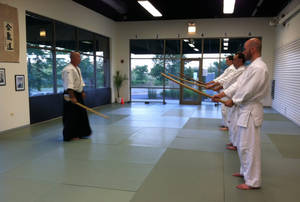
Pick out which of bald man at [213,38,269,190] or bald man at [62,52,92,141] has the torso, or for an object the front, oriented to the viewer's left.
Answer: bald man at [213,38,269,190]

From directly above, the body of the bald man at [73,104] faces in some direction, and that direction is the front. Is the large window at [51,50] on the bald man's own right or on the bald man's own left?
on the bald man's own left

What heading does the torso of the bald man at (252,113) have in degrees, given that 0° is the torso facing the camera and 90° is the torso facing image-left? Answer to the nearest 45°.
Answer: approximately 90°

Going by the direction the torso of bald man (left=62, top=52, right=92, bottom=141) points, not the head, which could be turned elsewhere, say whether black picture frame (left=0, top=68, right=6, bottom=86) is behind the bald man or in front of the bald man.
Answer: behind

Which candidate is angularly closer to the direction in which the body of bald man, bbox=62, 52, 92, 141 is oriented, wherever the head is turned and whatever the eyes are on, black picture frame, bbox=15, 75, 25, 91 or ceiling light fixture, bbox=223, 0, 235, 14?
the ceiling light fixture

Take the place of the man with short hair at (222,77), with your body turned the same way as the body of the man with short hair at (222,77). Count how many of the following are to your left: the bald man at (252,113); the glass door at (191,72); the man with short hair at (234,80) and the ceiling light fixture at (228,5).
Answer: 2

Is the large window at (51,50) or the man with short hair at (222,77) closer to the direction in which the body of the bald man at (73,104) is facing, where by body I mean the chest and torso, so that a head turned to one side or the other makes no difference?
the man with short hair

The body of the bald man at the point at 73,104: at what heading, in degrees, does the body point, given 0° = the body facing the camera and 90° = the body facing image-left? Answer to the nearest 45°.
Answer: approximately 270°

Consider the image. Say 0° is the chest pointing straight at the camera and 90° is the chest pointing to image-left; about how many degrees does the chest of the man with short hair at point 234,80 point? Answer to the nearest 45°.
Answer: approximately 90°

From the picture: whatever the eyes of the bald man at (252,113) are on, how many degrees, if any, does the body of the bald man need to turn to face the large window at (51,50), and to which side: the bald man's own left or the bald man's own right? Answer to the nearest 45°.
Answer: approximately 45° to the bald man's own right

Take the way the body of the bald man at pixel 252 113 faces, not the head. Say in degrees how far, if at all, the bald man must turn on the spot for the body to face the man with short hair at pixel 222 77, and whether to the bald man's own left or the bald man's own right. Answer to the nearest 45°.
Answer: approximately 90° to the bald man's own right

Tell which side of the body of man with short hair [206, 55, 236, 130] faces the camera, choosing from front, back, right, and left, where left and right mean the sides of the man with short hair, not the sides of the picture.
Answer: left

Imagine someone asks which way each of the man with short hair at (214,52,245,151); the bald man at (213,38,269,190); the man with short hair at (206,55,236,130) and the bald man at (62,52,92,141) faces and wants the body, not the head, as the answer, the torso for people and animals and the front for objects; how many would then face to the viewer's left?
3
